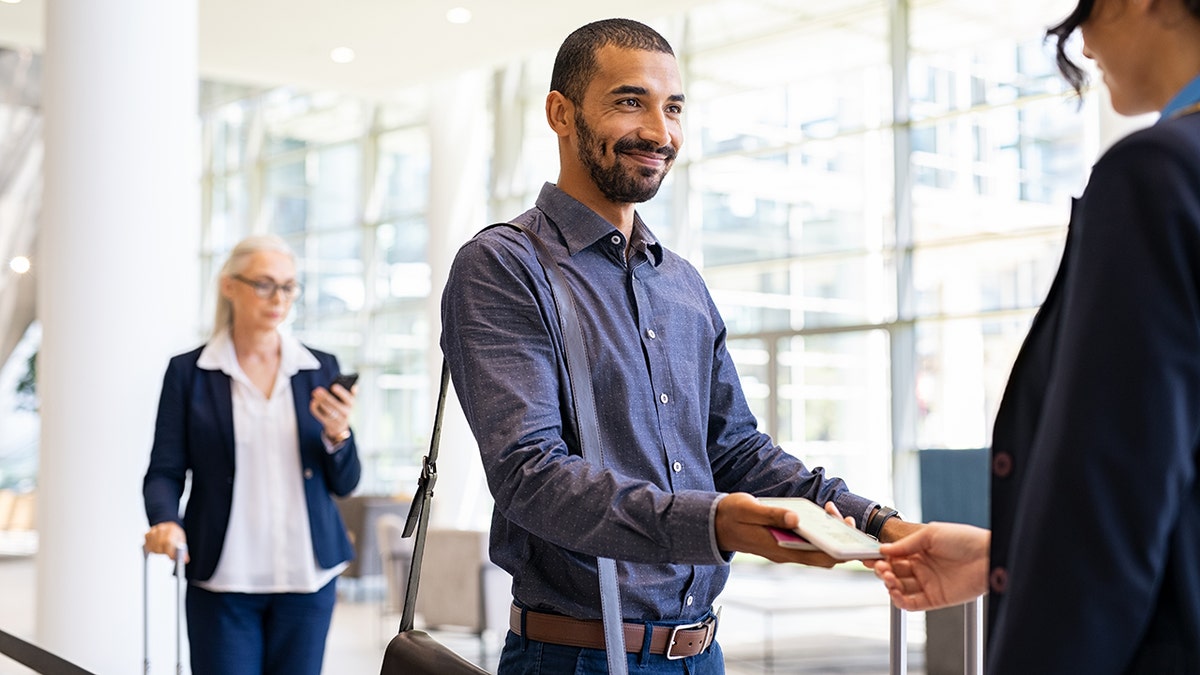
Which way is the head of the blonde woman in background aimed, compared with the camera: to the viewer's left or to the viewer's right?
to the viewer's right

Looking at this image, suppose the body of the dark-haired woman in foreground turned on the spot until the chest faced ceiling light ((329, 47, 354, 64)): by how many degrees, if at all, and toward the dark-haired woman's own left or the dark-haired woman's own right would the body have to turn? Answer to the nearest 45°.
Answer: approximately 45° to the dark-haired woman's own right

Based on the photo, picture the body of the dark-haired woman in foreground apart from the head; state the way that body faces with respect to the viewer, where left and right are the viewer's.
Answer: facing to the left of the viewer

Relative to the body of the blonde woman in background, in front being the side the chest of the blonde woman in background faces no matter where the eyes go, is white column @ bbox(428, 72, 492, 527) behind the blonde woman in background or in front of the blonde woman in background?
behind

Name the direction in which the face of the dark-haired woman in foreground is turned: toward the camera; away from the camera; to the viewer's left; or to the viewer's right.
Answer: to the viewer's left

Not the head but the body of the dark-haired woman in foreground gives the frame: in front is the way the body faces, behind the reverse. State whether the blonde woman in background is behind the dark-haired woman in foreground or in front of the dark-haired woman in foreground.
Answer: in front

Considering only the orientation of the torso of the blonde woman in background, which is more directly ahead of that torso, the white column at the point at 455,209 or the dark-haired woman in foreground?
the dark-haired woman in foreground

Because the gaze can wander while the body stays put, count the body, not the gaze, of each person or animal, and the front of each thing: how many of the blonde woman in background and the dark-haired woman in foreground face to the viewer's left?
1

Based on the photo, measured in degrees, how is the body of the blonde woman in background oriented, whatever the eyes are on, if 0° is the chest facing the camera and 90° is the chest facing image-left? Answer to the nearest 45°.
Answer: approximately 0°

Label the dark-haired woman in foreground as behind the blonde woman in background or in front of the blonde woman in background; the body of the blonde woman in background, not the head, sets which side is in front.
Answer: in front
